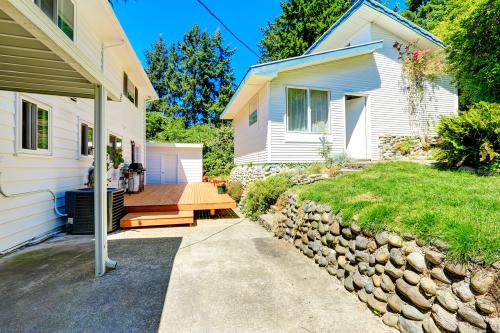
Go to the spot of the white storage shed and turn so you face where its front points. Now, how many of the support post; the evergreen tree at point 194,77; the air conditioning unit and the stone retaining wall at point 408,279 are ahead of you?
3

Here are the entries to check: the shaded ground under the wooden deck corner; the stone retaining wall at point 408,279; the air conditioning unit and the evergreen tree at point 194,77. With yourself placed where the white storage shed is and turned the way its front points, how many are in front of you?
3

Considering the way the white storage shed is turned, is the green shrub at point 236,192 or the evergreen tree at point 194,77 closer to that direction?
the green shrub

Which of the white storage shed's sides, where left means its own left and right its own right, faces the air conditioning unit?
front

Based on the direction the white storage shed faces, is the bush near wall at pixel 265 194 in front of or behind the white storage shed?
in front

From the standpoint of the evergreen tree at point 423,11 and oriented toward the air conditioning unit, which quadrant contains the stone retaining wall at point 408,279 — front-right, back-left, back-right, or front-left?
front-left

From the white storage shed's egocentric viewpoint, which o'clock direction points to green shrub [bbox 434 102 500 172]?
The green shrub is roughly at 11 o'clock from the white storage shed.

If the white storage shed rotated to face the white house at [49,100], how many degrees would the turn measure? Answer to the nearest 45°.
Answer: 0° — it already faces it

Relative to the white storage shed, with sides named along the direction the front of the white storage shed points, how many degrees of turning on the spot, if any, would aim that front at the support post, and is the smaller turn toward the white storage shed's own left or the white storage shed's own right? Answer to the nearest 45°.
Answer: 0° — it already faces it

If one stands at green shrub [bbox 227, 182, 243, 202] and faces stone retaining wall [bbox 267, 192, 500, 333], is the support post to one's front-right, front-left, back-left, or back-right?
front-right

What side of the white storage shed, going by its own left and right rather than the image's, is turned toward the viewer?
front

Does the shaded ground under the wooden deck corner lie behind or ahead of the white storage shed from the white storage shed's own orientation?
ahead

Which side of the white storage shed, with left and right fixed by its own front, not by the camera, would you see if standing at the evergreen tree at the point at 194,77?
back

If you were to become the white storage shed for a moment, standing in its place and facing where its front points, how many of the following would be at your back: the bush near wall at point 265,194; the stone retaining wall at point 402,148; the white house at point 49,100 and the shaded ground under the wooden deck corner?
0

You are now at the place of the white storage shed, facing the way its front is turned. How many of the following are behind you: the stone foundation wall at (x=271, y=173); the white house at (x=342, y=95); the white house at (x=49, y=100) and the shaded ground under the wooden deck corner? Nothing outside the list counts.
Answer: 0
